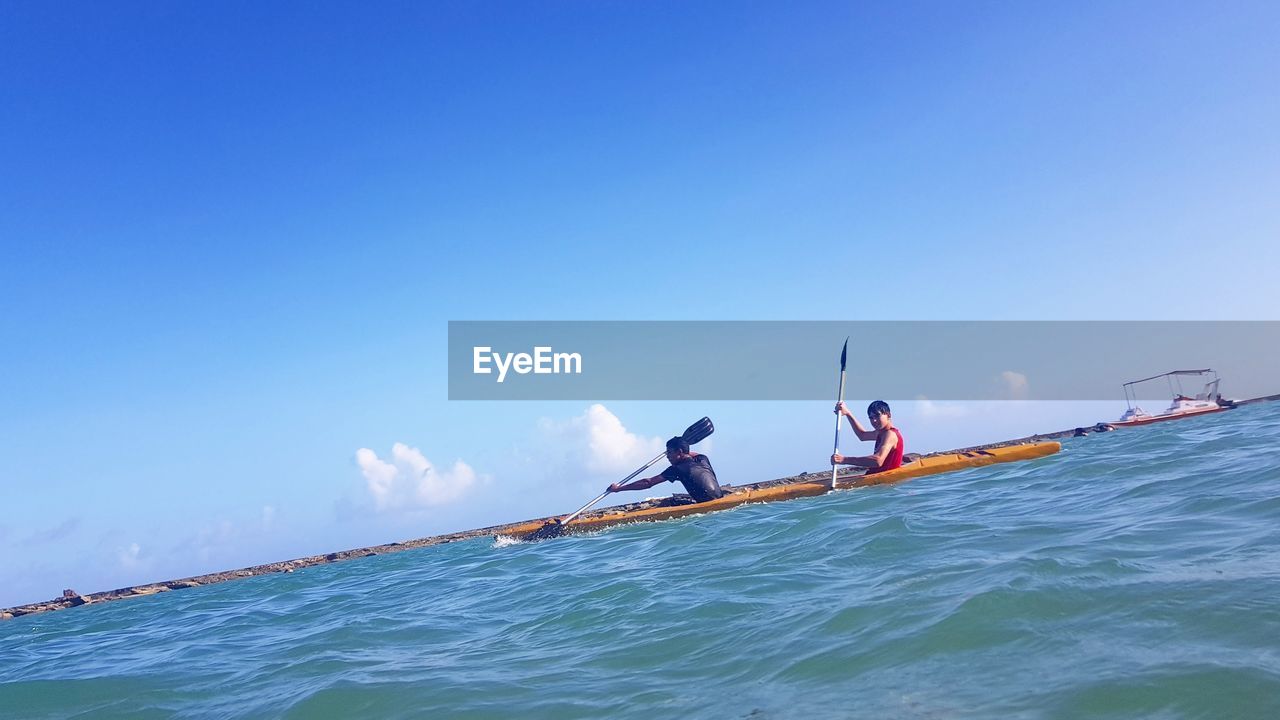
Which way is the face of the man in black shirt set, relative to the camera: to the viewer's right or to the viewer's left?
to the viewer's left

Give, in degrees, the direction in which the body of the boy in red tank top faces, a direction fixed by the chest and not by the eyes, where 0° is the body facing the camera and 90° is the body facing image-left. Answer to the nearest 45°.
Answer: approximately 90°

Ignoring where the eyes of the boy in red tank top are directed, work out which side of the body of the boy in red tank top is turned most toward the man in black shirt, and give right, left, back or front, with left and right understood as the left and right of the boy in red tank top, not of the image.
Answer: front

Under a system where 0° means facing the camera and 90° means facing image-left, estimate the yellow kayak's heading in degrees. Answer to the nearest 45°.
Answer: approximately 90°
